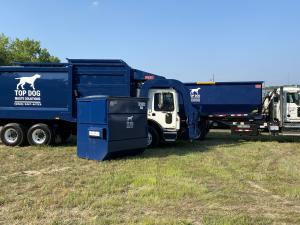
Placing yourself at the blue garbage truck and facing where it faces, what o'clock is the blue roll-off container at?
The blue roll-off container is roughly at 11 o'clock from the blue garbage truck.

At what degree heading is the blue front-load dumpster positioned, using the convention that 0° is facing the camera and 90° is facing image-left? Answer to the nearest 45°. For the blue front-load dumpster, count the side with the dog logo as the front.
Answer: approximately 315°

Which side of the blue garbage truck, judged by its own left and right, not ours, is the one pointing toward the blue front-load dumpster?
right

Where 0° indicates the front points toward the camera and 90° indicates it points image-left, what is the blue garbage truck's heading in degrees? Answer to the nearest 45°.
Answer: approximately 270°

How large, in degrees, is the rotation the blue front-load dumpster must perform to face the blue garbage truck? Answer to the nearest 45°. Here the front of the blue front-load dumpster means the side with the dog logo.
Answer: approximately 180°

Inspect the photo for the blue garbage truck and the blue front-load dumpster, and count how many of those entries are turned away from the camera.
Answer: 0

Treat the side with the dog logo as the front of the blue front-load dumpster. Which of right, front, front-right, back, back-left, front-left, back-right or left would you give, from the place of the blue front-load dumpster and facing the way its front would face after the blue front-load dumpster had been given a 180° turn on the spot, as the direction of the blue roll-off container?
right
